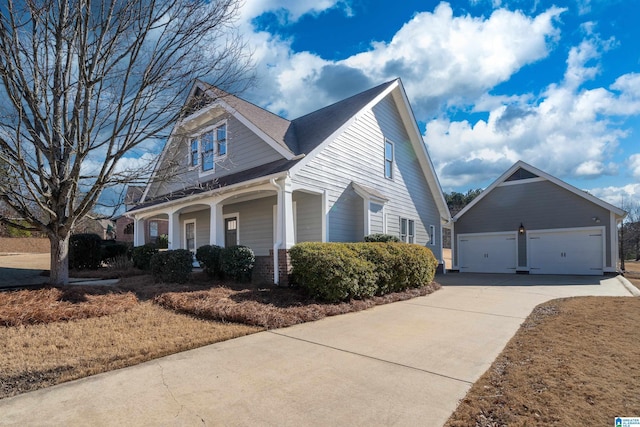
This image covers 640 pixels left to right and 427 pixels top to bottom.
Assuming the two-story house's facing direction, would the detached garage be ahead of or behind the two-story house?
behind

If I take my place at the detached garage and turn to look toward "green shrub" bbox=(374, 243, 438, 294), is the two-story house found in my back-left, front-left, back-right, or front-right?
front-right

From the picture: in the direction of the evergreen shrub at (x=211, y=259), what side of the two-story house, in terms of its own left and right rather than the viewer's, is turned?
front

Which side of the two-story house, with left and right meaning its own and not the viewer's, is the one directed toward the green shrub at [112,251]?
right

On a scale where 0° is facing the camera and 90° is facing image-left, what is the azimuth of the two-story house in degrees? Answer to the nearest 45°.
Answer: approximately 45°

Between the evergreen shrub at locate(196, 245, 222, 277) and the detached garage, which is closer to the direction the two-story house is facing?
the evergreen shrub

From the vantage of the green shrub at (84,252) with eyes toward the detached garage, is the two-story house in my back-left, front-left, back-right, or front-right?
front-right

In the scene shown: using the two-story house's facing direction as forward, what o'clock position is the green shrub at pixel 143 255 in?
The green shrub is roughly at 2 o'clock from the two-story house.

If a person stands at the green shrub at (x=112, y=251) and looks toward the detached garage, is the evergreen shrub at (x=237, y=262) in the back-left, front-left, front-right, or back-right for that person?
front-right
